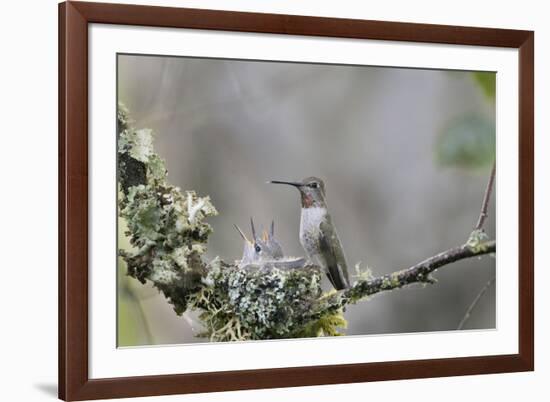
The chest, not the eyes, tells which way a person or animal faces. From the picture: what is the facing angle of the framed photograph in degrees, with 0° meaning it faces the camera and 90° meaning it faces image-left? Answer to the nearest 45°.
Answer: approximately 315°
